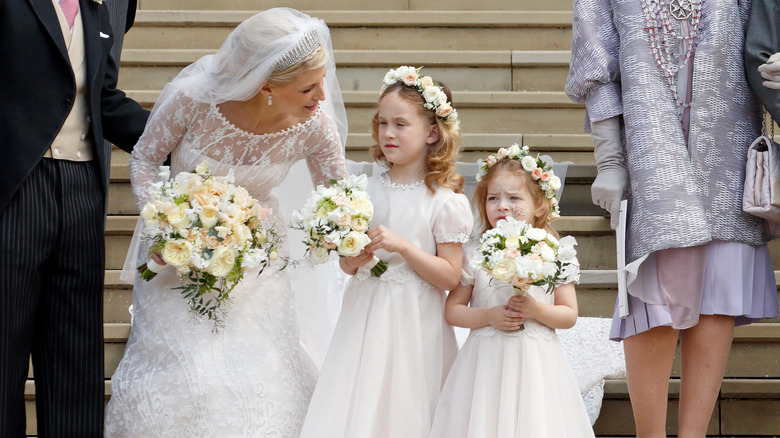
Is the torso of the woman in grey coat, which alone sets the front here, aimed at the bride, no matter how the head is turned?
no

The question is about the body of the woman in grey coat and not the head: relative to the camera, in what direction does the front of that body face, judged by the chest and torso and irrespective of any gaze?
toward the camera

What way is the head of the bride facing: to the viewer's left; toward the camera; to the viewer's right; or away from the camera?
to the viewer's right

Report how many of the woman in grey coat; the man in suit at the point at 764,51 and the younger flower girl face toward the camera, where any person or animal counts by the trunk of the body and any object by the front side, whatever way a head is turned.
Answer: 3

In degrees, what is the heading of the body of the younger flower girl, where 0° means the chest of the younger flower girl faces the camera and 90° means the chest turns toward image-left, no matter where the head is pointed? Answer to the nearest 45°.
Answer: approximately 0°

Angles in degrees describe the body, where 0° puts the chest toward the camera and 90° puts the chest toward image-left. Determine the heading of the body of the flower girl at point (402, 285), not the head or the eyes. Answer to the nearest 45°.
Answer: approximately 45°

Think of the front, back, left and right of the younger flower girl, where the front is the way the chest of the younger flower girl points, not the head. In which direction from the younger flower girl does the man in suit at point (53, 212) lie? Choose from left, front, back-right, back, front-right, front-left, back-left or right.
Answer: right

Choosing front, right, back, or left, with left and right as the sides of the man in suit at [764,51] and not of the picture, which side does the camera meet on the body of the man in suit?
front

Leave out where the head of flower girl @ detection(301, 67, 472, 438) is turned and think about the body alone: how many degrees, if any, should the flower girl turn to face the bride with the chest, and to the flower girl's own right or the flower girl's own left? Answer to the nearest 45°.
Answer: approximately 45° to the flower girl's own right

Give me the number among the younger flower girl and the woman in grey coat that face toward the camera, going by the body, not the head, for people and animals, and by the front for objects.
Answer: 2

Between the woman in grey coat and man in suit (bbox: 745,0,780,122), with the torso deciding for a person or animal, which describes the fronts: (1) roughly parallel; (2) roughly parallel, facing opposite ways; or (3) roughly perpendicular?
roughly parallel

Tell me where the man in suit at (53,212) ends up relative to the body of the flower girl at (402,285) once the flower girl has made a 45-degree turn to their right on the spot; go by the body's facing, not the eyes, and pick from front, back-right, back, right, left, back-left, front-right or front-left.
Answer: front

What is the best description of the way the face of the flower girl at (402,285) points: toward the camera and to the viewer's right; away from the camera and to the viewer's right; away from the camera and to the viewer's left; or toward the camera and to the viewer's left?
toward the camera and to the viewer's left

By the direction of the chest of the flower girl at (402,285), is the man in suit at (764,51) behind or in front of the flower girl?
behind

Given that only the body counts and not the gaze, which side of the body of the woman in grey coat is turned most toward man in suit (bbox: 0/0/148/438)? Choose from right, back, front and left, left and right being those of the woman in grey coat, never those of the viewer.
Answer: right

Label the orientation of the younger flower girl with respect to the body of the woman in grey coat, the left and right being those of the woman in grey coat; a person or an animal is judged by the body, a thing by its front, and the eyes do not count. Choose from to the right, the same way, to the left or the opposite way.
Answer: the same way
